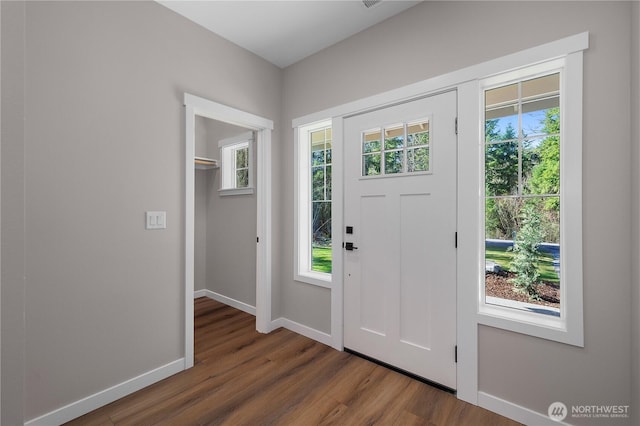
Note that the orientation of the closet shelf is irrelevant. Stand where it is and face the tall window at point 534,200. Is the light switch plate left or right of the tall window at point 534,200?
right

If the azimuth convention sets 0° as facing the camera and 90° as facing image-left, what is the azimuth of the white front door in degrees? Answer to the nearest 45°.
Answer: approximately 45°

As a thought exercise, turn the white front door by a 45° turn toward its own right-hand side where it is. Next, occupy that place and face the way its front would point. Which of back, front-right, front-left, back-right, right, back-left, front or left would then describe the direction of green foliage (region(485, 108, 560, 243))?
back

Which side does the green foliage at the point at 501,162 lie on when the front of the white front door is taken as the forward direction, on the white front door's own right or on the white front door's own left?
on the white front door's own left
